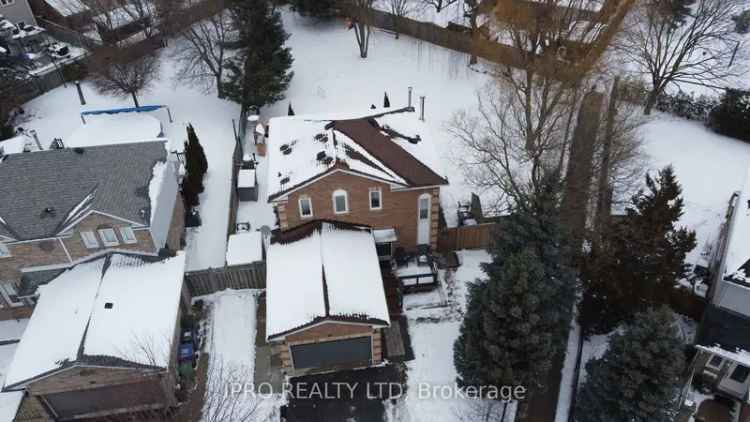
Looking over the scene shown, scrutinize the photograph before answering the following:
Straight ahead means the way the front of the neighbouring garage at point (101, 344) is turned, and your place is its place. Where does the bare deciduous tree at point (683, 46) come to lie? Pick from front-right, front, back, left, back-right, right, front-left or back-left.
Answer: left

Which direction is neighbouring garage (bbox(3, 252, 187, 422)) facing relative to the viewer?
toward the camera

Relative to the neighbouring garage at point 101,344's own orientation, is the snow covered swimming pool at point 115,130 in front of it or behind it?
behind

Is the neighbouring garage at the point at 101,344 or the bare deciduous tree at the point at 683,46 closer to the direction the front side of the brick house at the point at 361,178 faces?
the neighbouring garage

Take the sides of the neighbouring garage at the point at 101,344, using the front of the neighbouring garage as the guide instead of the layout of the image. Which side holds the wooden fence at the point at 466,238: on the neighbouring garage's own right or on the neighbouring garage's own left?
on the neighbouring garage's own left

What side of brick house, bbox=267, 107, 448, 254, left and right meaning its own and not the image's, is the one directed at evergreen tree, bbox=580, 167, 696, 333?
left

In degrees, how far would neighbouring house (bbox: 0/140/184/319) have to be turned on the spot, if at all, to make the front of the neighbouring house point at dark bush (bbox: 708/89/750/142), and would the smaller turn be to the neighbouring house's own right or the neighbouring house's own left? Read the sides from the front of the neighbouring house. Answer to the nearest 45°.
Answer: approximately 90° to the neighbouring house's own left

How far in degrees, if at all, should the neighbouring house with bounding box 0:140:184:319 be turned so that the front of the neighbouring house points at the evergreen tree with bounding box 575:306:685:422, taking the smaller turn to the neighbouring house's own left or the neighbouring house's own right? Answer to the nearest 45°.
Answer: approximately 45° to the neighbouring house's own left

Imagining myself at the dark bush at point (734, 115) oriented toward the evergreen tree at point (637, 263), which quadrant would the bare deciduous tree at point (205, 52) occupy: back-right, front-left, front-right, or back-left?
front-right

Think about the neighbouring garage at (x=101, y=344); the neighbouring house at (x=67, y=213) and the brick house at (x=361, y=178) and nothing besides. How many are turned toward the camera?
3

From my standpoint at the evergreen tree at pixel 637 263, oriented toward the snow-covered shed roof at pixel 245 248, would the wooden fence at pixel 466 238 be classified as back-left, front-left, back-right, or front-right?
front-right

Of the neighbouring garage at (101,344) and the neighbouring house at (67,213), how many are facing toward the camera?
2

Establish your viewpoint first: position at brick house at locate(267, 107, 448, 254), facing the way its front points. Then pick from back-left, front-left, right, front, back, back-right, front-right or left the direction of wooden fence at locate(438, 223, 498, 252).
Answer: left

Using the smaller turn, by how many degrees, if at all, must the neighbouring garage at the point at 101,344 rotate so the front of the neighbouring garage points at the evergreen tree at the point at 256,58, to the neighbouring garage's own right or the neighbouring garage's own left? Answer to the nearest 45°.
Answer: approximately 135° to the neighbouring garage's own left

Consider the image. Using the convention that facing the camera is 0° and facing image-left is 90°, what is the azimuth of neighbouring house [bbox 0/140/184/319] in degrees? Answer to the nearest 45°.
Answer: approximately 0°

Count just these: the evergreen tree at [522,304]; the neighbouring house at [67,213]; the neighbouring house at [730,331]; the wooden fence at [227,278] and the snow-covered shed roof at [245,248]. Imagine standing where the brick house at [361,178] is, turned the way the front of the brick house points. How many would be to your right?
3
